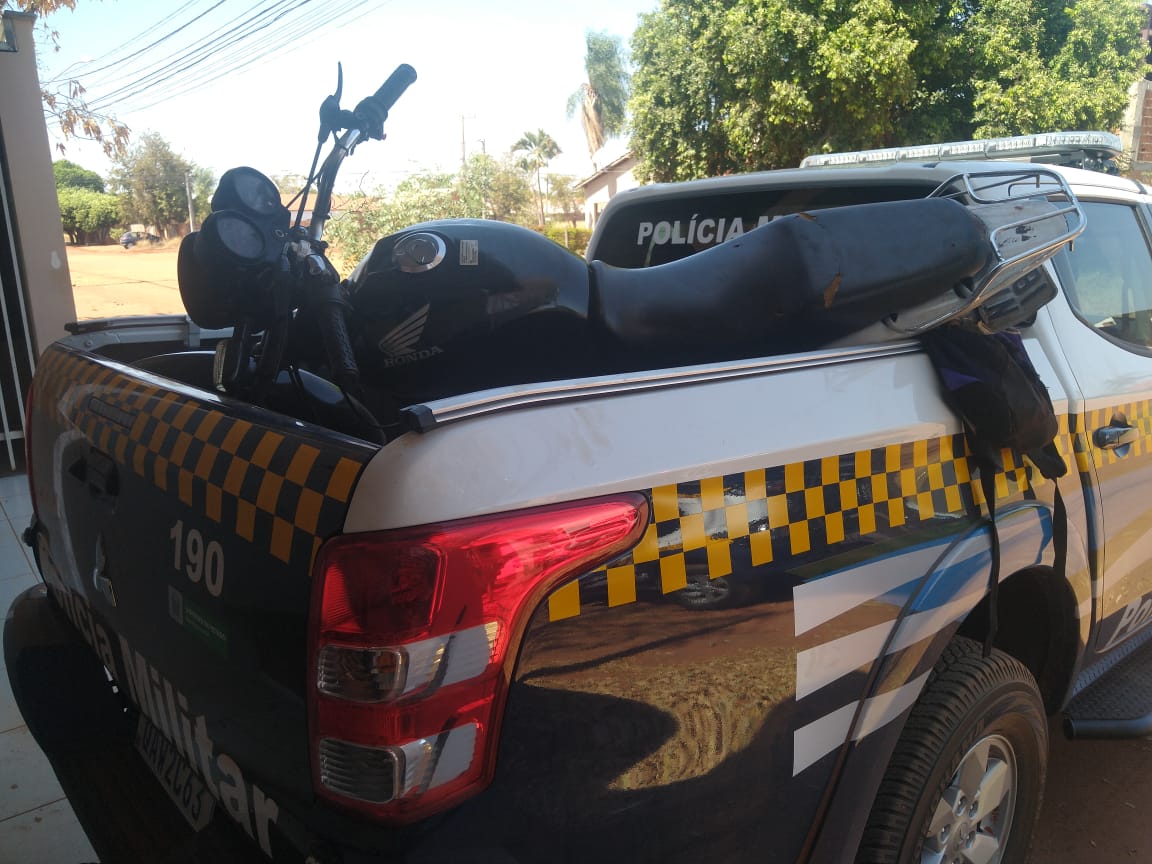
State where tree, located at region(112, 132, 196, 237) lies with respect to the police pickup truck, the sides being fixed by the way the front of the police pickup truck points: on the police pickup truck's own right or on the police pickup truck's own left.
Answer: on the police pickup truck's own left

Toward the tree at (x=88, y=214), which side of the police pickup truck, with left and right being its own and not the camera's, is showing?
left

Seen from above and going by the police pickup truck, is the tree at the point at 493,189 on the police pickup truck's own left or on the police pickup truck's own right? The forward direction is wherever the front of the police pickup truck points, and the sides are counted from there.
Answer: on the police pickup truck's own left

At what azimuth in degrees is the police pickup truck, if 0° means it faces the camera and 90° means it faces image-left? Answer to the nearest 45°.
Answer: approximately 225°

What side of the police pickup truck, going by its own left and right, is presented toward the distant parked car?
left
